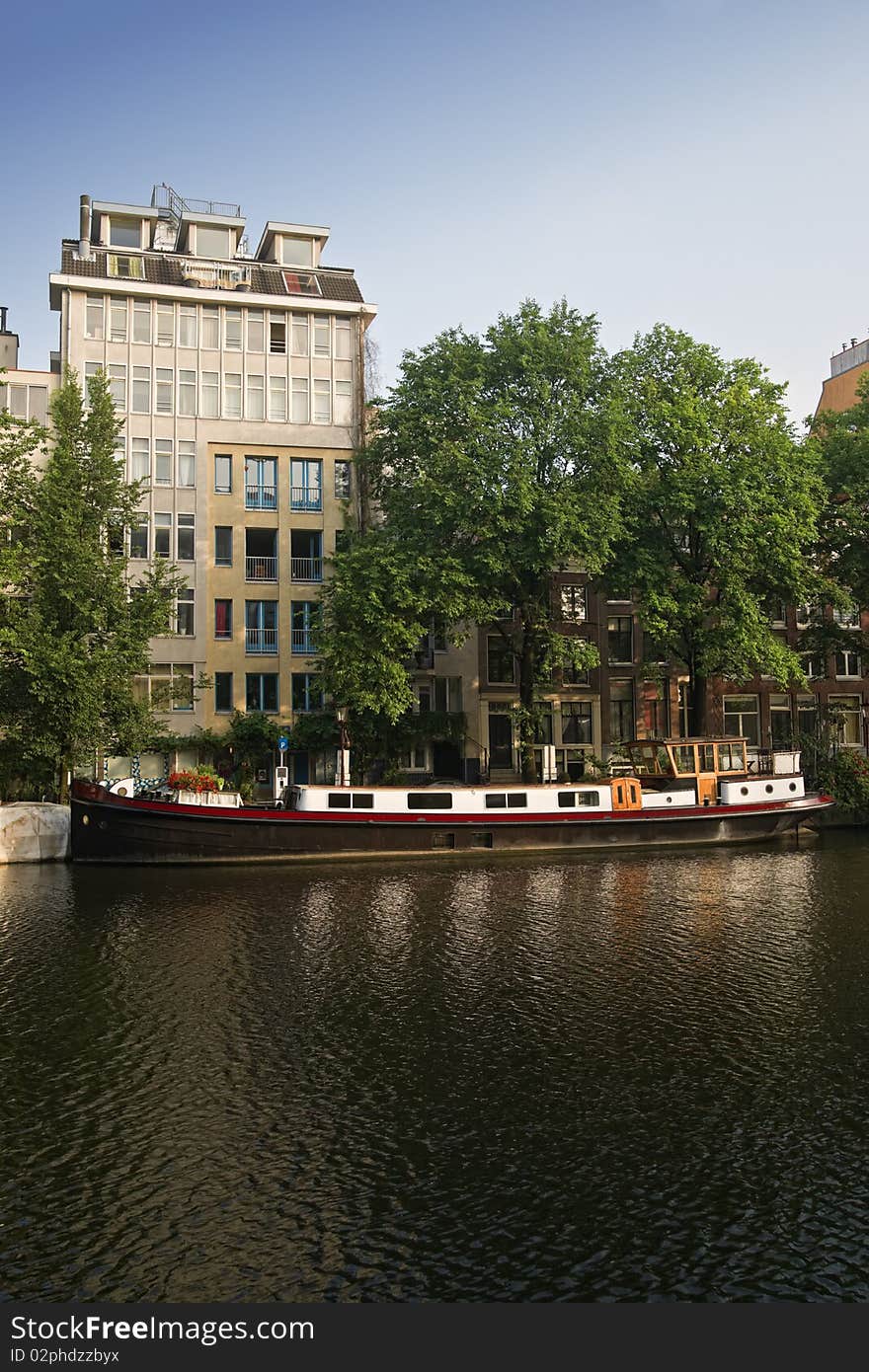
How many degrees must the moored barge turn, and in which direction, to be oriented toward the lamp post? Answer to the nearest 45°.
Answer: approximately 45° to its right

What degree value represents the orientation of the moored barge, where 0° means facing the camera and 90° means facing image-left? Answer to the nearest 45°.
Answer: approximately 90°

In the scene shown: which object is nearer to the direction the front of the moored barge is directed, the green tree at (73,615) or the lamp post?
the green tree

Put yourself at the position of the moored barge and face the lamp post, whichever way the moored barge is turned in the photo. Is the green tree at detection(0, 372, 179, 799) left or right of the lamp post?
left

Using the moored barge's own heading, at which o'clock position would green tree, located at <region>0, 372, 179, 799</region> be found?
The green tree is roughly at 12 o'clock from the moored barge.
